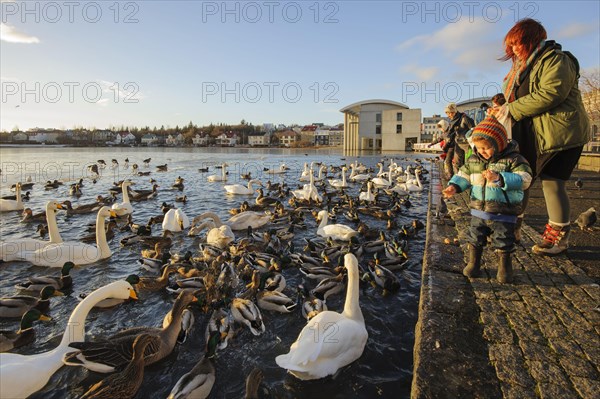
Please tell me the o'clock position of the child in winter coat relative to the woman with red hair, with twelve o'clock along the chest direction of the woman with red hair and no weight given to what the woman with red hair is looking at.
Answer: The child in winter coat is roughly at 10 o'clock from the woman with red hair.

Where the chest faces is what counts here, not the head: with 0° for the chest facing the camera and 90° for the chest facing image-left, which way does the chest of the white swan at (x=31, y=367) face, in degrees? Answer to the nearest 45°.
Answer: approximately 270°

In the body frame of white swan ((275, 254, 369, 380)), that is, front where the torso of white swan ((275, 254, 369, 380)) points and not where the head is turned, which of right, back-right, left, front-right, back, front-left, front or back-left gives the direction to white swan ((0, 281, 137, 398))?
back-left

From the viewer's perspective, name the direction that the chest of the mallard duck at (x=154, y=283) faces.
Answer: to the viewer's right
